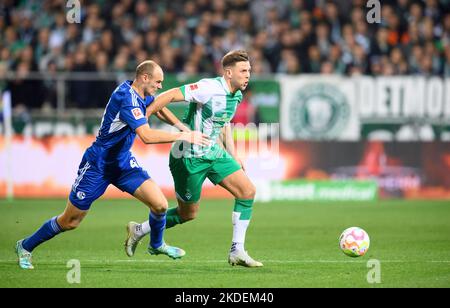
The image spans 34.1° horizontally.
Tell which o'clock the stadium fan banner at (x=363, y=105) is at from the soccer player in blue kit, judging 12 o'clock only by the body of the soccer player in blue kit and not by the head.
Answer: The stadium fan banner is roughly at 10 o'clock from the soccer player in blue kit.

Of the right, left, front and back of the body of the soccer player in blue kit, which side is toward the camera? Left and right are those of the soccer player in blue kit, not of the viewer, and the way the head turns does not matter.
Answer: right

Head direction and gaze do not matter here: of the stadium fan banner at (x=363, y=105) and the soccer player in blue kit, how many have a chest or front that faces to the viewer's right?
1

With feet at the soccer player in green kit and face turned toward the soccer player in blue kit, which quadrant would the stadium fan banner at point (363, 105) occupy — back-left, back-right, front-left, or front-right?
back-right

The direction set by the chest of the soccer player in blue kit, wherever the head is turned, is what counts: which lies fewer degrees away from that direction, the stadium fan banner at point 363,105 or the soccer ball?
the soccer ball

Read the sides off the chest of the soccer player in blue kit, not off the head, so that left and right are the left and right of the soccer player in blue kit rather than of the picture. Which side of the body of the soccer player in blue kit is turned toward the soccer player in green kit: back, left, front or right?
front

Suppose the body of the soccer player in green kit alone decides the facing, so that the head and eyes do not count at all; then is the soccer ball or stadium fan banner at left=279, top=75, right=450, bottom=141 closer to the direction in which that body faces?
the soccer ball

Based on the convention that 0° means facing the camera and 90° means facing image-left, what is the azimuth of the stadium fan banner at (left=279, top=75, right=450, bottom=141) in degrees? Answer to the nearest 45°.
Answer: approximately 0°

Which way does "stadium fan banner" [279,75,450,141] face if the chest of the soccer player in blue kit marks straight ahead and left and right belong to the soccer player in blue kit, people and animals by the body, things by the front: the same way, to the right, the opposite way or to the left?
to the right

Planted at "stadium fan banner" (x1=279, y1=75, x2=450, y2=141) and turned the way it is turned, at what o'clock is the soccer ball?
The soccer ball is roughly at 12 o'clock from the stadium fan banner.

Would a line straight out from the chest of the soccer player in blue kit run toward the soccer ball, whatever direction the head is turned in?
yes

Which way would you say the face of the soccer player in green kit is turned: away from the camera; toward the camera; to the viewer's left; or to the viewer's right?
to the viewer's right

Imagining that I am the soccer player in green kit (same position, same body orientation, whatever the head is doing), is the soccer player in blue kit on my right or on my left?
on my right
